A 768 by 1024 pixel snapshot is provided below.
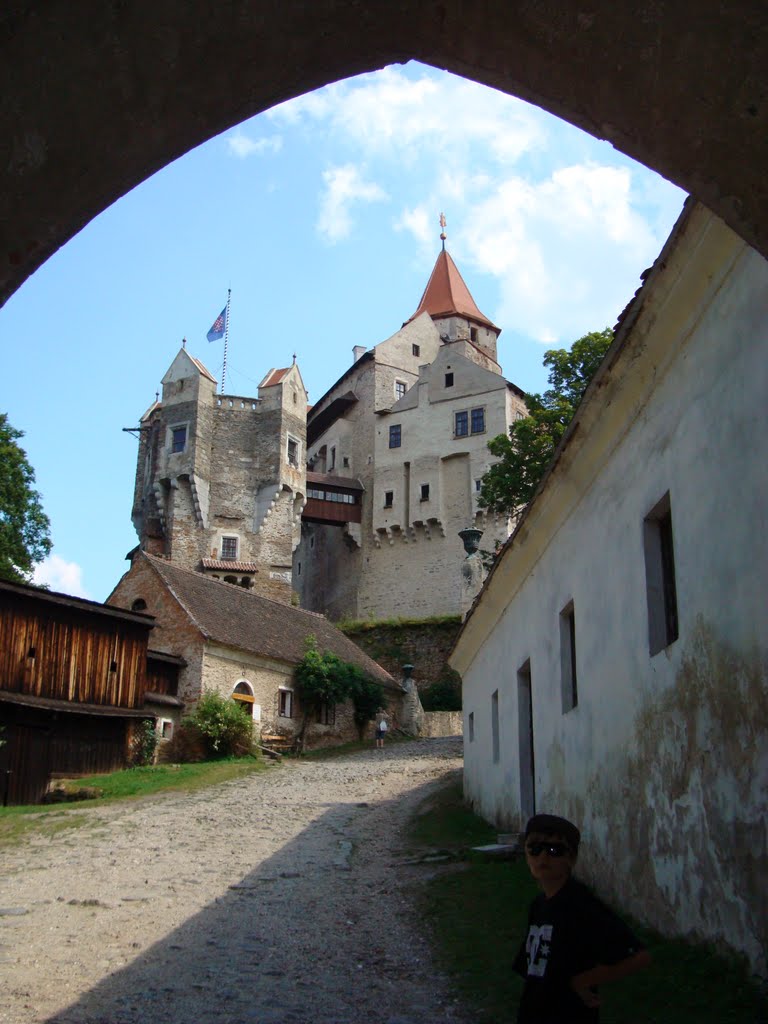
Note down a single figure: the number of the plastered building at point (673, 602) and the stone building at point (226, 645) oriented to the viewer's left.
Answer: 1

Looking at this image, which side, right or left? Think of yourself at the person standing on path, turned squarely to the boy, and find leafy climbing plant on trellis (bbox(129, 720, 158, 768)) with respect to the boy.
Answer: right

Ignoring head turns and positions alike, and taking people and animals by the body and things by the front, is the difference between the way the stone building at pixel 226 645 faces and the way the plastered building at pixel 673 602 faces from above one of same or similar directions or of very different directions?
very different directions

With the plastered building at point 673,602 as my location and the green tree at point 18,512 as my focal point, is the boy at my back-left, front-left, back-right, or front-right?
back-left

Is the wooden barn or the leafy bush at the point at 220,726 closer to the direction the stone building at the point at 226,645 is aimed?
the leafy bush

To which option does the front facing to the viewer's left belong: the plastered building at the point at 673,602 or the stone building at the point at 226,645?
the plastered building at the point at 673,602

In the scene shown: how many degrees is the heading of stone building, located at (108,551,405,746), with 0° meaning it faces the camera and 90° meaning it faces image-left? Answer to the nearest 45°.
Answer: approximately 315°

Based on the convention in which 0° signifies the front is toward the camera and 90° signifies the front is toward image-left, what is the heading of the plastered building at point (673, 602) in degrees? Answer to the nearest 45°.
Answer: approximately 90°

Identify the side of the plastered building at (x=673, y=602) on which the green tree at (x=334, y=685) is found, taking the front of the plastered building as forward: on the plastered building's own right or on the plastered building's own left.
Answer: on the plastered building's own right
